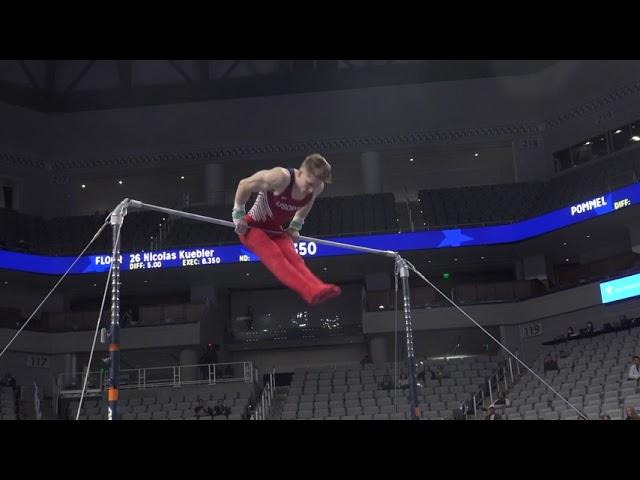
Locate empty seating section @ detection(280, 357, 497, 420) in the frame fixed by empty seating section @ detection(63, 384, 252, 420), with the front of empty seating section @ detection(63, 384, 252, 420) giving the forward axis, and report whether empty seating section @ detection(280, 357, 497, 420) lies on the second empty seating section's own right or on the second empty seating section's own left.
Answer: on the second empty seating section's own left

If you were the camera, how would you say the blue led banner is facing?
facing the viewer and to the left of the viewer

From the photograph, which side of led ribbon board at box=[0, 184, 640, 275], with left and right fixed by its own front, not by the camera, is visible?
front

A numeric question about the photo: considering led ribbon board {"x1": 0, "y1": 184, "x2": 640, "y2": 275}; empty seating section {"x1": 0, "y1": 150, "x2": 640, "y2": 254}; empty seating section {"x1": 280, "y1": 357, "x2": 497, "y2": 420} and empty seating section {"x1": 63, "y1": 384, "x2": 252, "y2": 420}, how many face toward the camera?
4

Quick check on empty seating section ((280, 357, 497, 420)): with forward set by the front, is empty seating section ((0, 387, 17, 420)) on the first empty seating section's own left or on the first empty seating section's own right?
on the first empty seating section's own right

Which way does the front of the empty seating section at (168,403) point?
toward the camera

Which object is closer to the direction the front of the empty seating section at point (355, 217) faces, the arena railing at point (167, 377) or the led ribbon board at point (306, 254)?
the led ribbon board

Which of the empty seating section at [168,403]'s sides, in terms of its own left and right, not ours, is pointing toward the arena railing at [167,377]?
back

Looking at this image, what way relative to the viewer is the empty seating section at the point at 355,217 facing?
toward the camera

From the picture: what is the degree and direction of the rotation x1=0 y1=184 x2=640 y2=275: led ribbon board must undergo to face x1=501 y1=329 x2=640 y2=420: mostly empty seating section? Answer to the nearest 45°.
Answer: approximately 45° to its left

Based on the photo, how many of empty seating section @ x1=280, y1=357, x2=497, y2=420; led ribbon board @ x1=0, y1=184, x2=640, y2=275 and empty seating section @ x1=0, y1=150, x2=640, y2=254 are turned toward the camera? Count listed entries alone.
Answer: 3

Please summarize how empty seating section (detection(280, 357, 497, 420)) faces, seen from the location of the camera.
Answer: facing the viewer

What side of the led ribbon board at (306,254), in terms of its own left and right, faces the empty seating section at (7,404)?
right

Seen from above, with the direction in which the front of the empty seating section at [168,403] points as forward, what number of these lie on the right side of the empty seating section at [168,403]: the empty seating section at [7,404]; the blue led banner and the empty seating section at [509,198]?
1
